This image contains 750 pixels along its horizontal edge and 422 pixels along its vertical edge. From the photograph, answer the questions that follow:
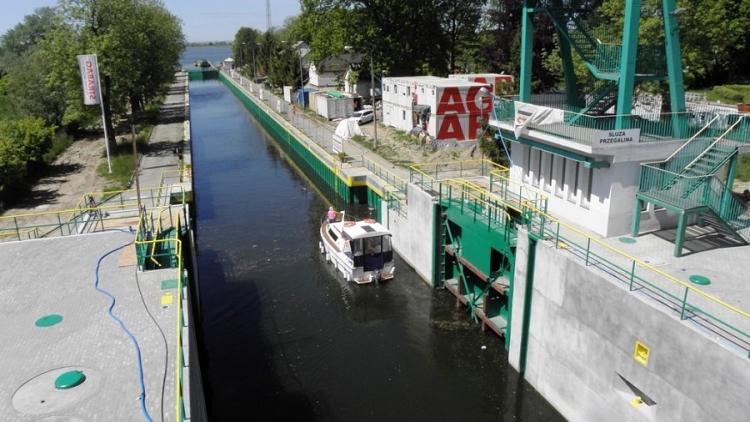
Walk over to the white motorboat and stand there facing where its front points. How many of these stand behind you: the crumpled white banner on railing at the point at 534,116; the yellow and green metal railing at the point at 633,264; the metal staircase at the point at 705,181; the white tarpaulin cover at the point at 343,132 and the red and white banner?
3

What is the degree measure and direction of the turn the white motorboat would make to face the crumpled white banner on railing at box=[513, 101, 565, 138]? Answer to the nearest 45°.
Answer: approximately 90° to its right
